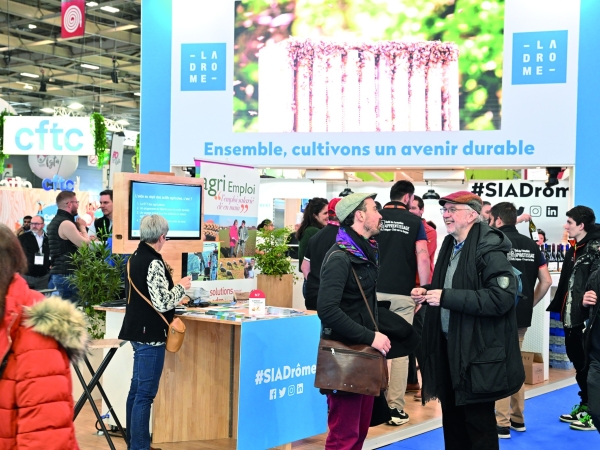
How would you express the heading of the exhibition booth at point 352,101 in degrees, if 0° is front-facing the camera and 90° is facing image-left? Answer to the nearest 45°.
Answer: approximately 0°

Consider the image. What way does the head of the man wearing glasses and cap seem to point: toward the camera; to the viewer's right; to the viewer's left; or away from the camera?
to the viewer's left

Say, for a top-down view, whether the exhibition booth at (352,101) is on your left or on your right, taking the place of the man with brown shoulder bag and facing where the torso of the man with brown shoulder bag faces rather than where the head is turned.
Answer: on your left

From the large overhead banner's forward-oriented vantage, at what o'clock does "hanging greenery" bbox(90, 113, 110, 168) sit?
The hanging greenery is roughly at 4 o'clock from the large overhead banner.

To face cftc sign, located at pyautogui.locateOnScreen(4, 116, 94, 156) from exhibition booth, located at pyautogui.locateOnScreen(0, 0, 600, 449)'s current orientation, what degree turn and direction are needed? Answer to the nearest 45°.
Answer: approximately 135° to its right

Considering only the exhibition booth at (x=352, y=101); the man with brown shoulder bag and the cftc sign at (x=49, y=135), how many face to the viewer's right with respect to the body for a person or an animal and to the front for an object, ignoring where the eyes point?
1

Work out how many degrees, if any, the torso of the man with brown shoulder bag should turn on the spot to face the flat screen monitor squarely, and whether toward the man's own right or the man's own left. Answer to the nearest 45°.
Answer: approximately 135° to the man's own left

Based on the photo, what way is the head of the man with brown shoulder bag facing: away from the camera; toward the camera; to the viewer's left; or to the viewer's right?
to the viewer's right

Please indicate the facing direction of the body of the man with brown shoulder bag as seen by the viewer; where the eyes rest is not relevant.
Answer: to the viewer's right

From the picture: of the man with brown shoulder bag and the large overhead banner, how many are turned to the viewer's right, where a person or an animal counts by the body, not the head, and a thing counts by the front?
1

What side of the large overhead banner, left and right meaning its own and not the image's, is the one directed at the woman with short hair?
front

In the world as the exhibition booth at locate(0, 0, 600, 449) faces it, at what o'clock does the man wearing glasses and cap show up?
The man wearing glasses and cap is roughly at 12 o'clock from the exhibition booth.

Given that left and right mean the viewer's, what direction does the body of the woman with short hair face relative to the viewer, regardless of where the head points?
facing away from the viewer and to the right of the viewer

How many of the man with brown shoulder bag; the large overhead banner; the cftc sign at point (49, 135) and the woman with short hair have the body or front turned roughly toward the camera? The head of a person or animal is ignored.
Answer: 2
